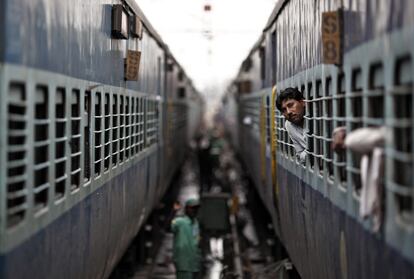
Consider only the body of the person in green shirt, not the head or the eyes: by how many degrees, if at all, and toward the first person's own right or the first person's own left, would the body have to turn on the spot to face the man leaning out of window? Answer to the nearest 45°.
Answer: approximately 45° to the first person's own right

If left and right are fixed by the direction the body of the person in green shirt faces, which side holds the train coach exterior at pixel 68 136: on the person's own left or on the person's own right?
on the person's own right

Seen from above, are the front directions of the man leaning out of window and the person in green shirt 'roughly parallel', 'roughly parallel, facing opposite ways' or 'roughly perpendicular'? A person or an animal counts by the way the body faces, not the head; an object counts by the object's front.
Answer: roughly perpendicular

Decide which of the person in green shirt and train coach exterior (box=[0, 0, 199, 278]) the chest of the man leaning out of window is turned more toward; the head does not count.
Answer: the train coach exterior

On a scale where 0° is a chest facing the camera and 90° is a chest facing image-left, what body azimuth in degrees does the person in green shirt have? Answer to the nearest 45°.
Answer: approximately 315°

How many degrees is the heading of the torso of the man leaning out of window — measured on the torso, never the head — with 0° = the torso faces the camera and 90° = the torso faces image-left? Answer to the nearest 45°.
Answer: approximately 45°

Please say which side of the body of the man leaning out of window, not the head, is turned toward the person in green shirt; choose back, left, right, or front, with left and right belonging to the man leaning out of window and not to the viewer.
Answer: right

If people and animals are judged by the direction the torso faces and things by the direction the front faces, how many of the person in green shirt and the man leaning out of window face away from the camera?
0

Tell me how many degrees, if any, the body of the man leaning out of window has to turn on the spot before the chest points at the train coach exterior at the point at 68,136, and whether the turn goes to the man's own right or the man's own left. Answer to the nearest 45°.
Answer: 0° — they already face it
